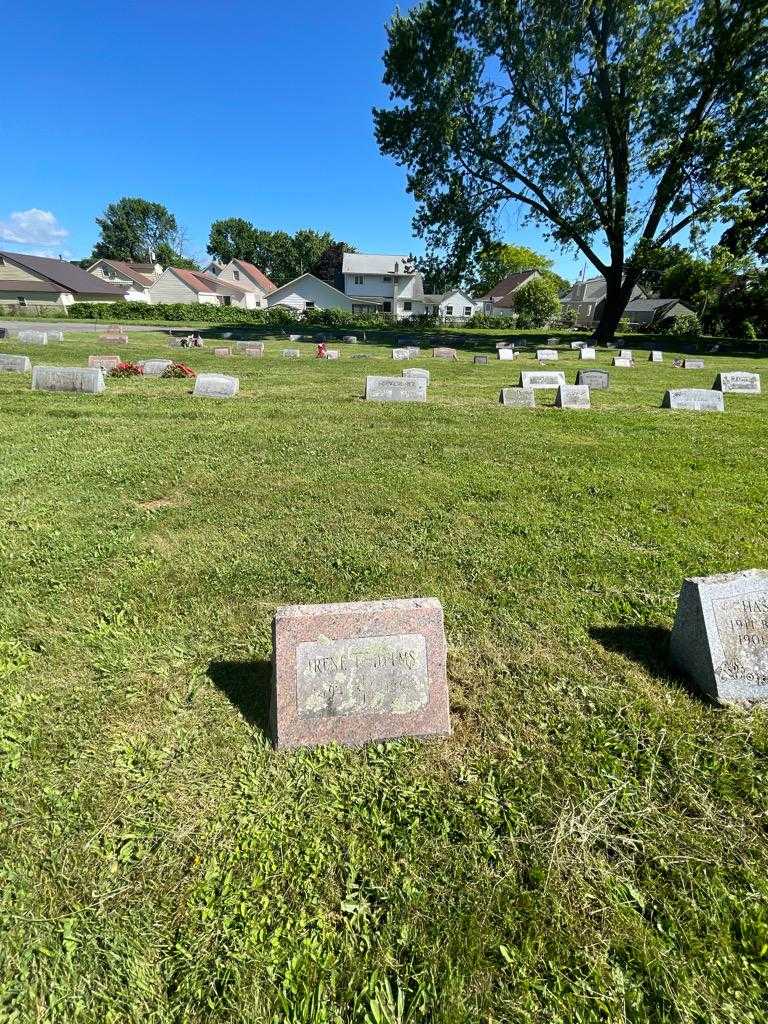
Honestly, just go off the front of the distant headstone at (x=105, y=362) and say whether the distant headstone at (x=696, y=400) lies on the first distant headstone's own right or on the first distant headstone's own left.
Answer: on the first distant headstone's own left

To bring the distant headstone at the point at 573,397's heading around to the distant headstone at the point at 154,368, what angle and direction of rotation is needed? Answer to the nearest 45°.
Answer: approximately 90° to its right

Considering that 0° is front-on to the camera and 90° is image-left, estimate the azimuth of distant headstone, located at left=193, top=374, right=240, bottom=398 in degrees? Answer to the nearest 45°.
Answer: approximately 0°

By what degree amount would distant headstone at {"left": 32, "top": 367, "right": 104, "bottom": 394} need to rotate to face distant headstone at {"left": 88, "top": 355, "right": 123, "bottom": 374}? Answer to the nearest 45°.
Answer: approximately 180°

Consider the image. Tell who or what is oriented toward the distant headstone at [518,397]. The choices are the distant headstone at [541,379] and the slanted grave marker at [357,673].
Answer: the distant headstone at [541,379]

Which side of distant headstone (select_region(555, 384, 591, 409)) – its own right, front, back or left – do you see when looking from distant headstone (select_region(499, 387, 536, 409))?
right

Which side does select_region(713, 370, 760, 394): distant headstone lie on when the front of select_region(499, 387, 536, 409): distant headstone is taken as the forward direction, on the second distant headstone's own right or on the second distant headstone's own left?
on the second distant headstone's own left
